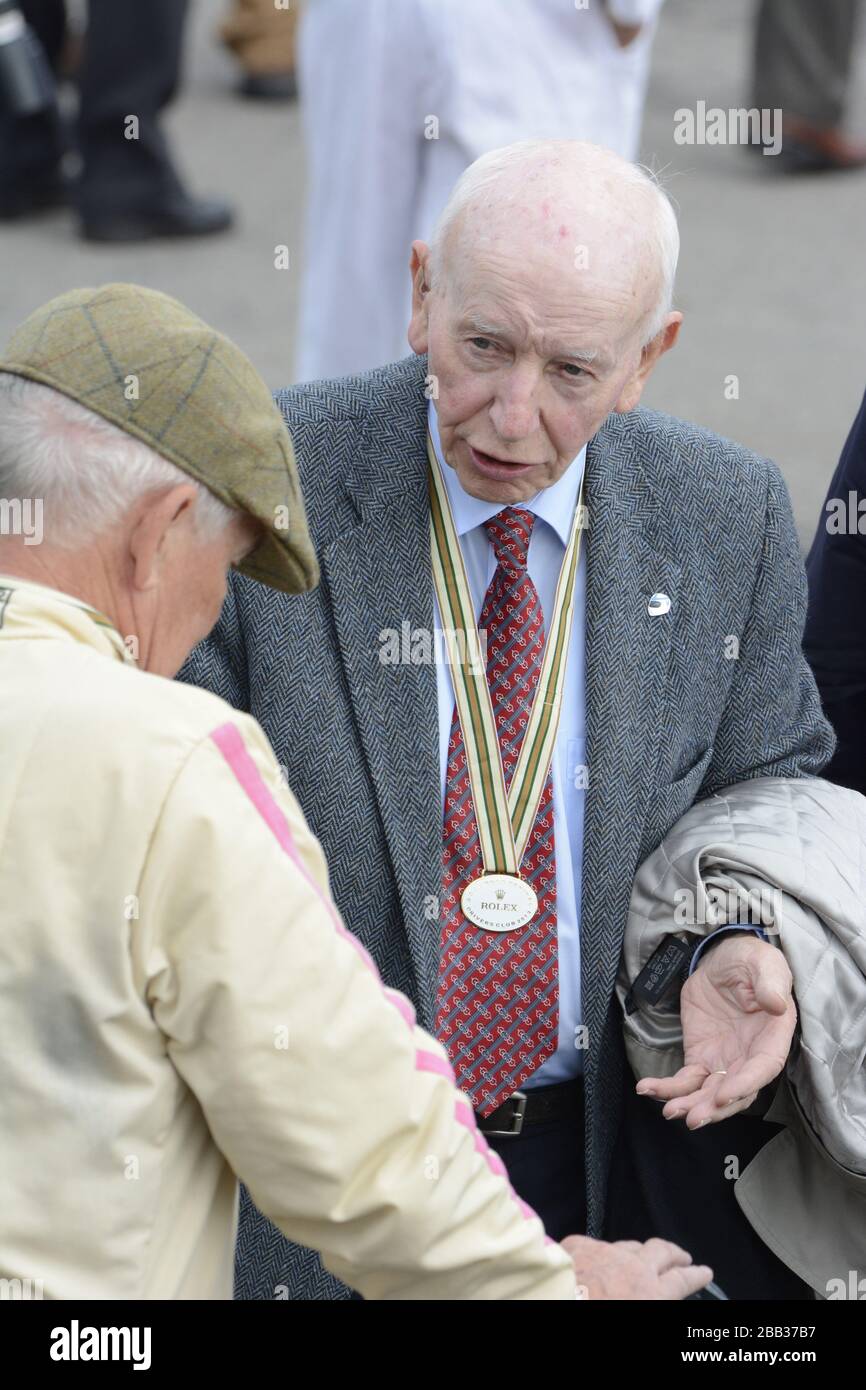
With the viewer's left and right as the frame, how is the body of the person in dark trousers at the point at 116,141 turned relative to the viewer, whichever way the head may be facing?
facing to the right of the viewer

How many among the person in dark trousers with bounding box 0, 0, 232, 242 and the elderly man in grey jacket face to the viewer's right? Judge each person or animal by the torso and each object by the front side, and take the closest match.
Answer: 1

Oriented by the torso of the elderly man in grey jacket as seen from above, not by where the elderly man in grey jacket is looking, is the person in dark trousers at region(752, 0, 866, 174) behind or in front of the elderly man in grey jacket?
behind

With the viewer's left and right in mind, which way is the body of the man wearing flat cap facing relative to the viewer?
facing away from the viewer and to the right of the viewer

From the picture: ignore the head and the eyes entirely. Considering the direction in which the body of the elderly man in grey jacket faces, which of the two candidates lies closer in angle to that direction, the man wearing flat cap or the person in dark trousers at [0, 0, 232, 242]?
the man wearing flat cap

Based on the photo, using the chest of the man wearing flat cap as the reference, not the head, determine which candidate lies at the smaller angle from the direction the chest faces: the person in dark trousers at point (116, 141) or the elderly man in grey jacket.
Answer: the elderly man in grey jacket

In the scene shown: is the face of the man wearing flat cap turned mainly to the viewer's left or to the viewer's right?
to the viewer's right

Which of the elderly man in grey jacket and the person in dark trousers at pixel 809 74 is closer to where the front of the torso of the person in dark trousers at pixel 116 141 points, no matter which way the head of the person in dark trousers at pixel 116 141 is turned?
the person in dark trousers

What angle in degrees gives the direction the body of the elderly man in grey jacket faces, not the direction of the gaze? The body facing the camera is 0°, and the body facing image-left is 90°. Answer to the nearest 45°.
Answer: approximately 0°
